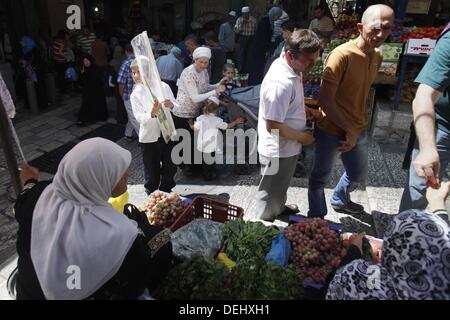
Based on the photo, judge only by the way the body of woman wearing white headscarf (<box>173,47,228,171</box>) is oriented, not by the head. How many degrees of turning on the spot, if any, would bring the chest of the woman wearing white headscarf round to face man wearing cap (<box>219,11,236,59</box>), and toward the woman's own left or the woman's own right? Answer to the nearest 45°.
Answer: approximately 135° to the woman's own left

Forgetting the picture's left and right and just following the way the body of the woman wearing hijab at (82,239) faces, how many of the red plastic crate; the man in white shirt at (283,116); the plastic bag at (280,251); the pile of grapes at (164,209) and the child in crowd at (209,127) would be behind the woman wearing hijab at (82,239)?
0

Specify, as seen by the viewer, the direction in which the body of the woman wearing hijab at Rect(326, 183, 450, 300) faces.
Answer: away from the camera

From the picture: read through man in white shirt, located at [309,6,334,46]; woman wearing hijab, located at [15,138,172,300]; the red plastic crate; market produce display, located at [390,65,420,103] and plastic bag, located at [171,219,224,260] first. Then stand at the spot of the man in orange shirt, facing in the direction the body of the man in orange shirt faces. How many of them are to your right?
3

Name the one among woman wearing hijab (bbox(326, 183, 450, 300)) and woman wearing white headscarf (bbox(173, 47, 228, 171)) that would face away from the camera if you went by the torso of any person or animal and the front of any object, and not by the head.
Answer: woman wearing hijab (bbox(326, 183, 450, 300))

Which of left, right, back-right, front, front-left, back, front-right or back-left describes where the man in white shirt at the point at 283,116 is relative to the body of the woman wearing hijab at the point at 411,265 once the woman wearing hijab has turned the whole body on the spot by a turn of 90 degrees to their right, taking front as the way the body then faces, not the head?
back-left

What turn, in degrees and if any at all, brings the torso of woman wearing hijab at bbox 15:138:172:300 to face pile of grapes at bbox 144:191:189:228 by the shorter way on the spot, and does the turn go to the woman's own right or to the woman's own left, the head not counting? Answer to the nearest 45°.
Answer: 0° — they already face it

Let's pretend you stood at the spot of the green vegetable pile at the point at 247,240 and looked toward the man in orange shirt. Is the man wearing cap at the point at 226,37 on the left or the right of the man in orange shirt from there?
left

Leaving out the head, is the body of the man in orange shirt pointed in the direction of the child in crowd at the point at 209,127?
no
